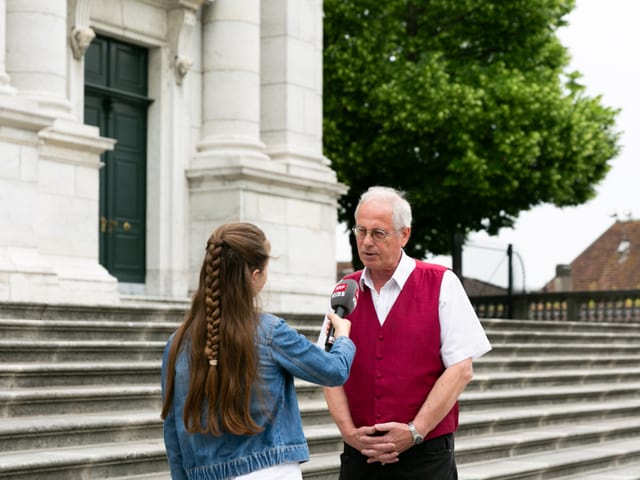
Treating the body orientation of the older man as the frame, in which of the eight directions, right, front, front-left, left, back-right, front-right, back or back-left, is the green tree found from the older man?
back-right

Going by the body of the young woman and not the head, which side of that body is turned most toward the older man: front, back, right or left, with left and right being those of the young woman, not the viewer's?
front

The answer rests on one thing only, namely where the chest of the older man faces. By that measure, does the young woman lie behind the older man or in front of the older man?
in front

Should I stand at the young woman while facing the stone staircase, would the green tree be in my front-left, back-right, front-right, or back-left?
front-right

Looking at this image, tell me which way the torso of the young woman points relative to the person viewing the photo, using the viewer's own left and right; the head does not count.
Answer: facing away from the viewer and to the right of the viewer

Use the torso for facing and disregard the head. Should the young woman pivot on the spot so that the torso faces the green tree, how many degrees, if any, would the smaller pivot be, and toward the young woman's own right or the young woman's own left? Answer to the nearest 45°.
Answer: approximately 45° to the young woman's own left

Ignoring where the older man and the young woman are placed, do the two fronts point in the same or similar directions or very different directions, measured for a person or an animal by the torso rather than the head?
very different directions

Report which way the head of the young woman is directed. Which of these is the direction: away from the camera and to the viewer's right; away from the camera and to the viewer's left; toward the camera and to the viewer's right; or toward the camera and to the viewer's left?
away from the camera and to the viewer's right

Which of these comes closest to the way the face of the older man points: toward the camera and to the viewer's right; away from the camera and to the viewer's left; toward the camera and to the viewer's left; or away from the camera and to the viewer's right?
toward the camera and to the viewer's left

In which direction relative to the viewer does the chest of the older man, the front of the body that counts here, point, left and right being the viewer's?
facing the viewer and to the left of the viewer

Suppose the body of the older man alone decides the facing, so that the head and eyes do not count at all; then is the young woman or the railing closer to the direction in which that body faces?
the young woman

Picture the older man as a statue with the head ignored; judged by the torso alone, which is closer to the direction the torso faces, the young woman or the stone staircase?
the young woman

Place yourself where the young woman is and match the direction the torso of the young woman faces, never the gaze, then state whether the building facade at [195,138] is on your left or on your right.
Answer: on your left
